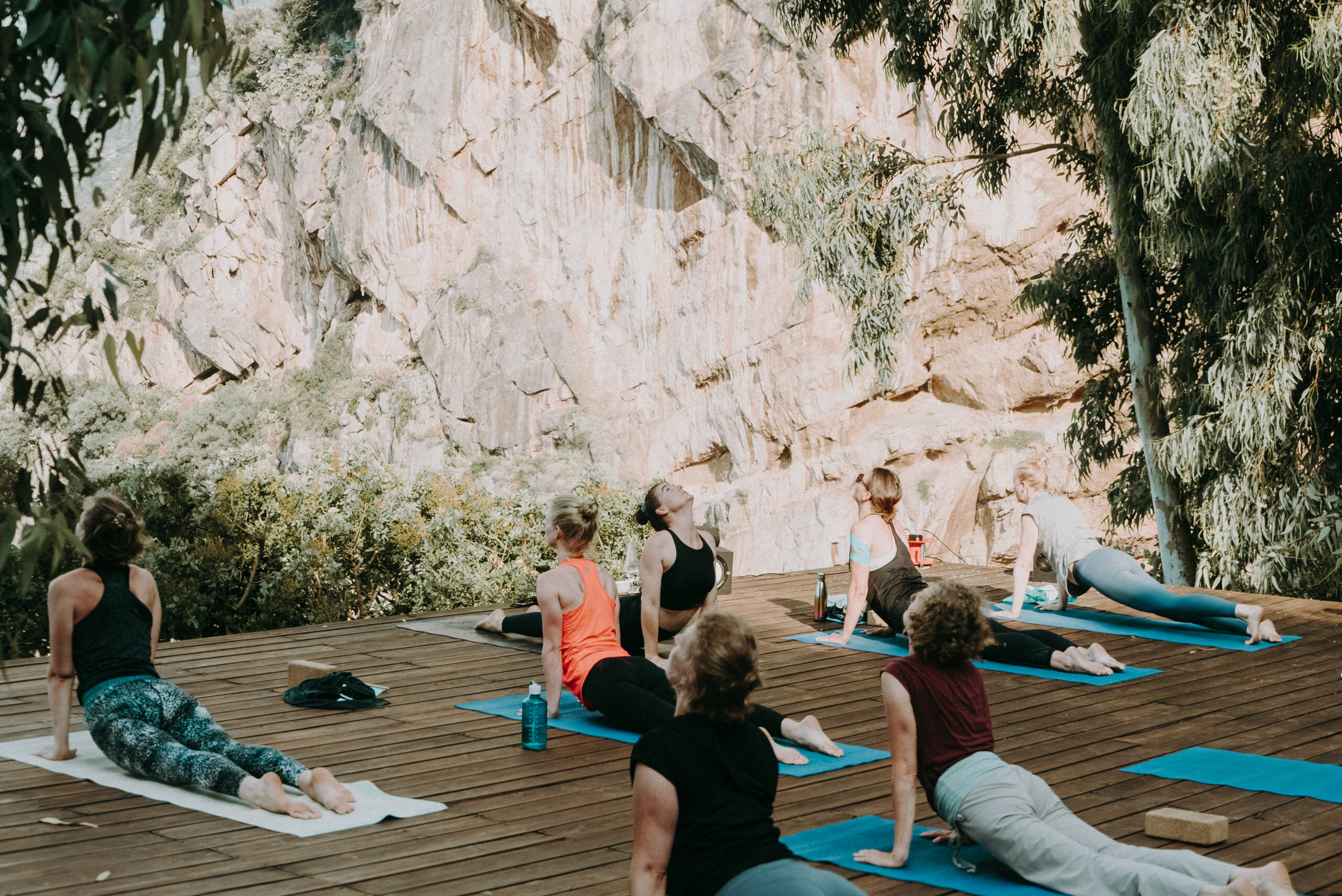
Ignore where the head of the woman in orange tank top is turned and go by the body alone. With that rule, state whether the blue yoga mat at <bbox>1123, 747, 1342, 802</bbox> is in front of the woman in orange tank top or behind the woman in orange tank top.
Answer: behind

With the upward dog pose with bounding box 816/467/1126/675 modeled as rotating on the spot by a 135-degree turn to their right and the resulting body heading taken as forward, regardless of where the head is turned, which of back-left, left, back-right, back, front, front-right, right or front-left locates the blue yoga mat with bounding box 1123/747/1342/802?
front-right

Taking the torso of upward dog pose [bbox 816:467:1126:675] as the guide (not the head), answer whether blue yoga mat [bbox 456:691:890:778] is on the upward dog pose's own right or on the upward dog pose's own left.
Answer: on the upward dog pose's own left

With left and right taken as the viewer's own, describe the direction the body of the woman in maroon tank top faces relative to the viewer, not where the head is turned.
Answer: facing away from the viewer and to the left of the viewer

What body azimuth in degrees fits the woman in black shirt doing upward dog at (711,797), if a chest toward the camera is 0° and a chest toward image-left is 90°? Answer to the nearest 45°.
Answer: approximately 135°

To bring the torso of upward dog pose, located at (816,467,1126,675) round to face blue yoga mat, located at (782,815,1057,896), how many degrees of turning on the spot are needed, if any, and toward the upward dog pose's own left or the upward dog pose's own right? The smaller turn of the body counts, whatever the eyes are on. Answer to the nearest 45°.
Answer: approximately 135° to the upward dog pose's own left

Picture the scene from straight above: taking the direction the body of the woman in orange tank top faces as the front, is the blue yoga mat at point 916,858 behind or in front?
behind

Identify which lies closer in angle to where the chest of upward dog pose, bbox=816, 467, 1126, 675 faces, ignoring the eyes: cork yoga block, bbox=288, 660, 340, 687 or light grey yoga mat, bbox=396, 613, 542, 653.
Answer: the light grey yoga mat

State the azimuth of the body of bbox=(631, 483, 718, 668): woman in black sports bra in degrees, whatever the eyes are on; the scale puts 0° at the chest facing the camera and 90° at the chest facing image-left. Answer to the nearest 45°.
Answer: approximately 315°

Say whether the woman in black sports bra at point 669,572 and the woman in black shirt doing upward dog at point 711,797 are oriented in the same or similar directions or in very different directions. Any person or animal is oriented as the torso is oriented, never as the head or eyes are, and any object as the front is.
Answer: very different directions

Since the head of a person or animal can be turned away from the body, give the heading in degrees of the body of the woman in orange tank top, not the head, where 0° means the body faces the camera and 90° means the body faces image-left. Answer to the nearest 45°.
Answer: approximately 135°

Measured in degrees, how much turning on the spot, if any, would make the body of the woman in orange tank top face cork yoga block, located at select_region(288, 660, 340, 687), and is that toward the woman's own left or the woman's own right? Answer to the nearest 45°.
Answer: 0° — they already face it

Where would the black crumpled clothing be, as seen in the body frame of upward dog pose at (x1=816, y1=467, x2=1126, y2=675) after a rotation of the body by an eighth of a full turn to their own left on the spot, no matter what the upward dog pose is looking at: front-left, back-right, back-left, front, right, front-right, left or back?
front-left
